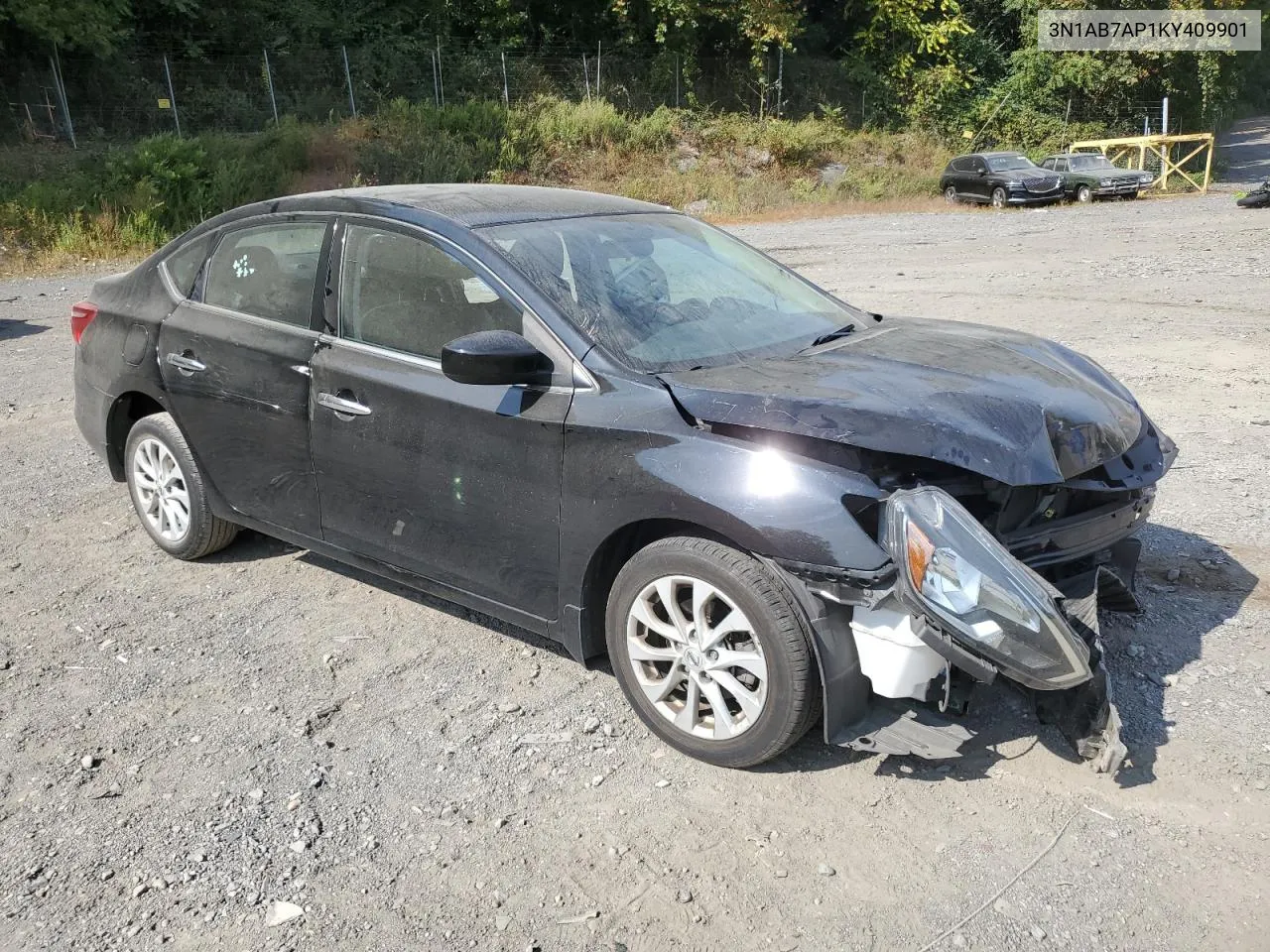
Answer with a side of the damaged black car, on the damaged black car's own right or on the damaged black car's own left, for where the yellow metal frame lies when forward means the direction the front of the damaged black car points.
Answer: on the damaged black car's own left

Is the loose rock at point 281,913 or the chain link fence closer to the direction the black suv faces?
the loose rock

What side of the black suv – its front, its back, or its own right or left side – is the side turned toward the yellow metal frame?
left

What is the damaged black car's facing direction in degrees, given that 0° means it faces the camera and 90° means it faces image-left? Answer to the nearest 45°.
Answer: approximately 315°

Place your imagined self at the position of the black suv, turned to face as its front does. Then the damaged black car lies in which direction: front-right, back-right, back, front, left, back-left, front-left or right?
front-right

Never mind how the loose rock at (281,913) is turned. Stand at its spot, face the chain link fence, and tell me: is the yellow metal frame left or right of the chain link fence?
right

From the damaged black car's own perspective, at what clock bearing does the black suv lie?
The black suv is roughly at 8 o'clock from the damaged black car.

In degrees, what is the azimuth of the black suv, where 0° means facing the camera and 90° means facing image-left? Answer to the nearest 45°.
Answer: approximately 315°
